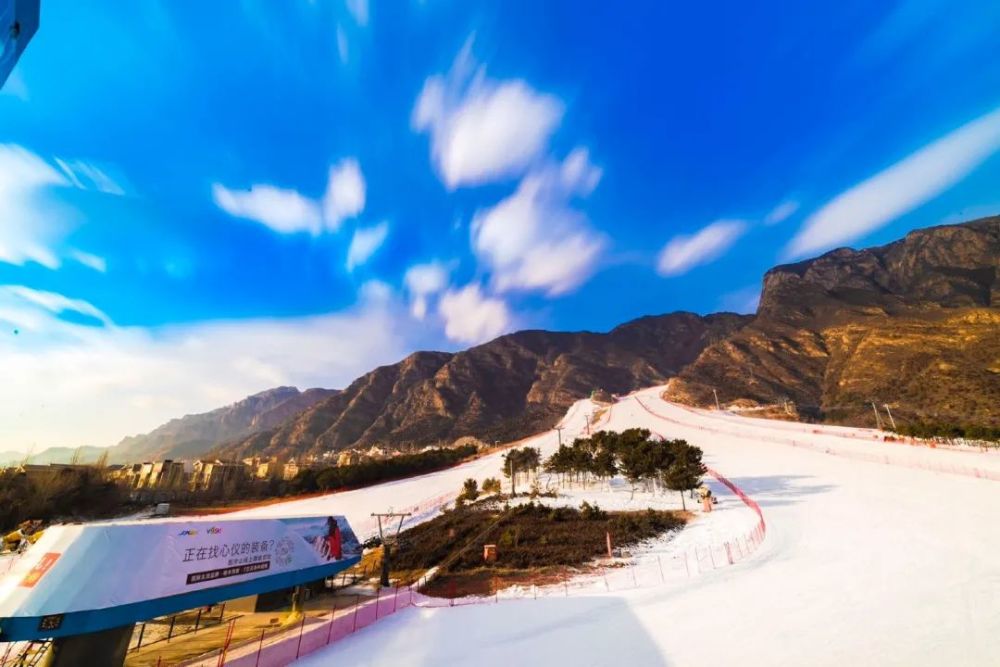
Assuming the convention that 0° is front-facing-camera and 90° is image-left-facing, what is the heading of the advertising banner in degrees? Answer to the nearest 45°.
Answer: approximately 315°

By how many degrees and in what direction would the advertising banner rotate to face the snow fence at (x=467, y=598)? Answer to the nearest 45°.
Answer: approximately 45° to its left
